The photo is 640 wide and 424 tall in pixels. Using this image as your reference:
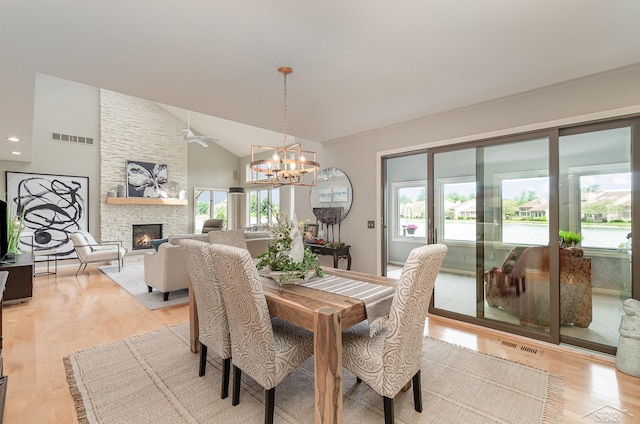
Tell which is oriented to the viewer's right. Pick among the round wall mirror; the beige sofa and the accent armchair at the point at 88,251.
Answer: the accent armchair

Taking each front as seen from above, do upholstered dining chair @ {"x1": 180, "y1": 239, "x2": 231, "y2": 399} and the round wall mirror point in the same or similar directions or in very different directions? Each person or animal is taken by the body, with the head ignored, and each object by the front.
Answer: very different directions

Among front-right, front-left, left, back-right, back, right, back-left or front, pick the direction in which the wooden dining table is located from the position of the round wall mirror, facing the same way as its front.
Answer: front-left

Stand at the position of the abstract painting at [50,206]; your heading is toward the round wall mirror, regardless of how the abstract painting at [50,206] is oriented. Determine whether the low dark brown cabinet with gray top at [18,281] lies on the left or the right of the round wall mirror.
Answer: right

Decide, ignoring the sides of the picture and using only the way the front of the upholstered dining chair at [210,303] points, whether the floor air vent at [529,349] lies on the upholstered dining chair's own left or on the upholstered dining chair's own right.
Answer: on the upholstered dining chair's own right

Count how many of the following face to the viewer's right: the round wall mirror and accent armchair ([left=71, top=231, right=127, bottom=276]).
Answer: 1

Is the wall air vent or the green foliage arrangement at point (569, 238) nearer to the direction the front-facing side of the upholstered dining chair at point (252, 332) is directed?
the green foliage arrangement

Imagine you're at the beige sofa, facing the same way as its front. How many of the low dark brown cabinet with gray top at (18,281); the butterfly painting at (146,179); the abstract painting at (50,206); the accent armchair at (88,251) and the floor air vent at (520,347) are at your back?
1

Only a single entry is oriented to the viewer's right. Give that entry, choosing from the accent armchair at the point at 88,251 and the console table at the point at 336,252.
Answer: the accent armchair

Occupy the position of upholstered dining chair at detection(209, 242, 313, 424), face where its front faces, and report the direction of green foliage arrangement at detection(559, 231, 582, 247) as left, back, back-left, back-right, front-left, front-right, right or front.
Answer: front-right

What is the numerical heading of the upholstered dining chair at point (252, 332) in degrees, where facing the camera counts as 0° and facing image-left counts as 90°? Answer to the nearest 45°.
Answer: approximately 225°

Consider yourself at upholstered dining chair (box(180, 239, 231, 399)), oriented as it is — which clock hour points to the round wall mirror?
The round wall mirror is roughly at 12 o'clock from the upholstered dining chair.

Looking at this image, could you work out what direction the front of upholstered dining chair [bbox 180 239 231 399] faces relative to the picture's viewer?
facing away from the viewer and to the right of the viewer

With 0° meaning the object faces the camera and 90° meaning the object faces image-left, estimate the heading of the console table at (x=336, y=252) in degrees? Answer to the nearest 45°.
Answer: approximately 45°

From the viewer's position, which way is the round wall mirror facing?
facing the viewer and to the left of the viewer

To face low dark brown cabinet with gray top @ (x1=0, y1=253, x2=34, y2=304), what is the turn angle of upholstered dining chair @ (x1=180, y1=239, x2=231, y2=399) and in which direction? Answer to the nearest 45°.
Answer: approximately 90° to its left

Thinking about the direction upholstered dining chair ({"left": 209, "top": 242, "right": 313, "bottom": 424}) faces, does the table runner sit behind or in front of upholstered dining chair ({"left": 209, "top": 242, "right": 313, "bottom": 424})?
in front
